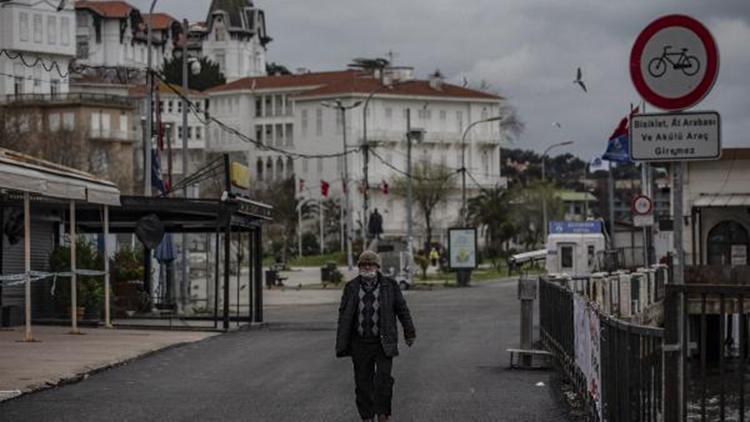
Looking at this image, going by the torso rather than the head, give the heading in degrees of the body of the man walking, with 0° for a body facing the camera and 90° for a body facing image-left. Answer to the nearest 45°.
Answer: approximately 0°

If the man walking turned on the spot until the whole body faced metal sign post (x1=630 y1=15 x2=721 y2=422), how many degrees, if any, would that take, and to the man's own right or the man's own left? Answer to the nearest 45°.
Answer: approximately 45° to the man's own left

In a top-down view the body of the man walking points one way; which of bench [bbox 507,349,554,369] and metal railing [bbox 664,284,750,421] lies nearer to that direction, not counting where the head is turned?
the metal railing

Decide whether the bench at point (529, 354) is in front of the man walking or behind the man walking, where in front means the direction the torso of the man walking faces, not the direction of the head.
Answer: behind

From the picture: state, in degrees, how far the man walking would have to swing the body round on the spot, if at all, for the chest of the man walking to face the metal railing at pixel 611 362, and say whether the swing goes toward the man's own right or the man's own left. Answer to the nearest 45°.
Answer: approximately 45° to the man's own left
